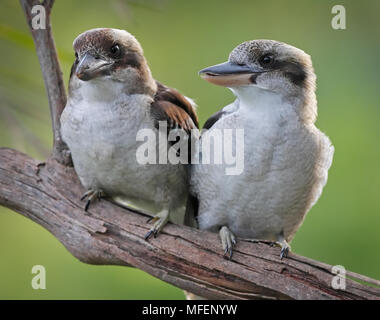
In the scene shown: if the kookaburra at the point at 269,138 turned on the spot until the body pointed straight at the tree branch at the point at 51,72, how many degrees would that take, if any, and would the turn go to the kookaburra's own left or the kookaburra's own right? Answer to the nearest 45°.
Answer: approximately 90° to the kookaburra's own right

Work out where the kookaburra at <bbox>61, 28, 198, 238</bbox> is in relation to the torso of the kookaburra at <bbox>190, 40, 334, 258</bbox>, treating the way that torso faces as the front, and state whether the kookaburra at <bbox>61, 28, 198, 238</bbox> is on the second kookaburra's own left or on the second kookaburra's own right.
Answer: on the second kookaburra's own right

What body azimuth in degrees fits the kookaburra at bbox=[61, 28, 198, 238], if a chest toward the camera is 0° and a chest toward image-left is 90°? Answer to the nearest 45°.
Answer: approximately 45°

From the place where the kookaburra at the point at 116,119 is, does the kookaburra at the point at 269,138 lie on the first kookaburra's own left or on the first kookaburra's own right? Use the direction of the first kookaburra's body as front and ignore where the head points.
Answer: on the first kookaburra's own left

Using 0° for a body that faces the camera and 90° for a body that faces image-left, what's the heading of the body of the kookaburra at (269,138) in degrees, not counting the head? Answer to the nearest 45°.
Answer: approximately 0°

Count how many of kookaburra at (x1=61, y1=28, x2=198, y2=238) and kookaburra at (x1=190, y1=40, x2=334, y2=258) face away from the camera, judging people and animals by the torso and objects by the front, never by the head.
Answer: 0
